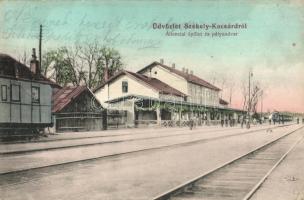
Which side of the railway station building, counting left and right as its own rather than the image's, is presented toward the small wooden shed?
right

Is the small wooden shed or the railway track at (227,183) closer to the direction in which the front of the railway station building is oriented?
the railway track
